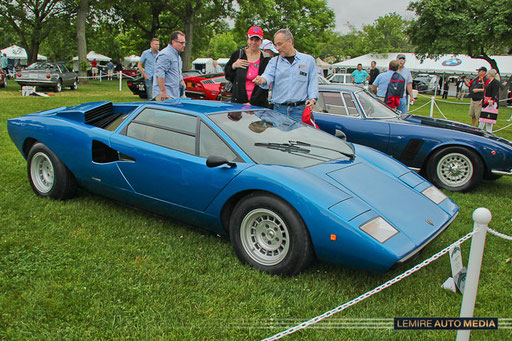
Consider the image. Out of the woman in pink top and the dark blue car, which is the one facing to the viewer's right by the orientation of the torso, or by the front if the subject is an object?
the dark blue car

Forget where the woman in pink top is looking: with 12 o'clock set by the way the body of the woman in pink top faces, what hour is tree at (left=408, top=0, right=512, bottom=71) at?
The tree is roughly at 7 o'clock from the woman in pink top.

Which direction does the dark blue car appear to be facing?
to the viewer's right

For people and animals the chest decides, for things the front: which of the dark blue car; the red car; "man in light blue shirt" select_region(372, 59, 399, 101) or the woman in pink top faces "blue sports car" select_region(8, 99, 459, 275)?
the woman in pink top

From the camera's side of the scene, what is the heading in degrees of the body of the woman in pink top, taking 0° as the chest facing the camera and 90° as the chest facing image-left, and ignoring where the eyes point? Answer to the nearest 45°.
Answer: approximately 0°

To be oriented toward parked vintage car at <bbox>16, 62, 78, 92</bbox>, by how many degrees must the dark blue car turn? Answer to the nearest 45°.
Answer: approximately 135° to its left

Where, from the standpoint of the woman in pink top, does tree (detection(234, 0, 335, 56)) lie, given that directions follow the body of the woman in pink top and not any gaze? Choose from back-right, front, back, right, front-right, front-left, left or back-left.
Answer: back
